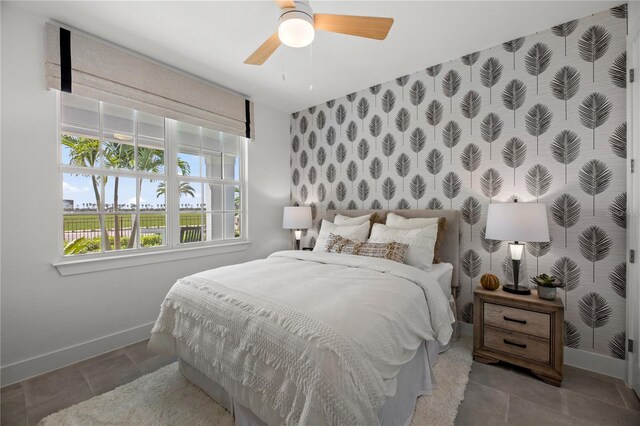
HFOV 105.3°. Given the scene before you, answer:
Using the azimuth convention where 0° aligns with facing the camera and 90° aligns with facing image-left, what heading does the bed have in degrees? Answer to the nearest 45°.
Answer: approximately 45°

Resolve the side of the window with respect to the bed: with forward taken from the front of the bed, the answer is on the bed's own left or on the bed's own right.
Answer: on the bed's own right

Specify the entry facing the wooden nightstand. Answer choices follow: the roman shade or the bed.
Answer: the roman shade

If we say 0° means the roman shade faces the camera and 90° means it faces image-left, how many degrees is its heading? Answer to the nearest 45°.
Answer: approximately 315°

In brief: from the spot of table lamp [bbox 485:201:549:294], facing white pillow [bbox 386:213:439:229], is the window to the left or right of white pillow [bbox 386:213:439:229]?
left

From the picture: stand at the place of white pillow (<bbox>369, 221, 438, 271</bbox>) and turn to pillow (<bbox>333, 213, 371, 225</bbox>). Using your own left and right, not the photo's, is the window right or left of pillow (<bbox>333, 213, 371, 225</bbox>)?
left

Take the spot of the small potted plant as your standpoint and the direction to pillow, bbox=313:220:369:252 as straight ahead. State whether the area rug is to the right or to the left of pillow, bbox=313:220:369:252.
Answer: left

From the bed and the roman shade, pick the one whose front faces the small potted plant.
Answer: the roman shade

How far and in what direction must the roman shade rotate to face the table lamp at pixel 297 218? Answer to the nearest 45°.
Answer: approximately 45° to its left
